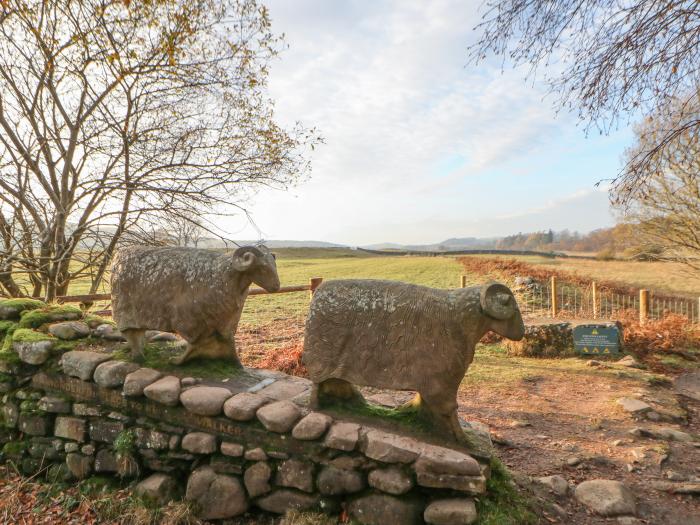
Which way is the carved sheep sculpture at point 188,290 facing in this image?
to the viewer's right

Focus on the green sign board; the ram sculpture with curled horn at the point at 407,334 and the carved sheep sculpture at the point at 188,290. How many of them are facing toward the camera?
1

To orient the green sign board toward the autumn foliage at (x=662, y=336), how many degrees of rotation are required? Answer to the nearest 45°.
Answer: approximately 135° to its left

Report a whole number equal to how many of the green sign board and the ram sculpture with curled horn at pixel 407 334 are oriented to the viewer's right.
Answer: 1

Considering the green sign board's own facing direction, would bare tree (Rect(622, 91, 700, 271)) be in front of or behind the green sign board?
behind

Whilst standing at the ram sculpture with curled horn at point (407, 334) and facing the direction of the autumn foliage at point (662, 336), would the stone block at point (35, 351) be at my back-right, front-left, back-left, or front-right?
back-left

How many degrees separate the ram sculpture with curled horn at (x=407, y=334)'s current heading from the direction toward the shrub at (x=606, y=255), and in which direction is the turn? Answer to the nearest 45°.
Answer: approximately 45° to its left

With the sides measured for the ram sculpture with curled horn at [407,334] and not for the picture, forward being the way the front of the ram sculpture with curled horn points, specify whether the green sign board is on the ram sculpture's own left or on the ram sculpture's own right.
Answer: on the ram sculpture's own left

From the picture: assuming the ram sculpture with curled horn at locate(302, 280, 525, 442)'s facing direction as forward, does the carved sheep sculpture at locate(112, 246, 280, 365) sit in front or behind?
behind

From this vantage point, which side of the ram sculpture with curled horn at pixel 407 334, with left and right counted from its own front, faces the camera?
right

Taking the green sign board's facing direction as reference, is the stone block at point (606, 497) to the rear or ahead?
ahead

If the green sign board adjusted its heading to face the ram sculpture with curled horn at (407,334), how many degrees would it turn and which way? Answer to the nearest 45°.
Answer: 0° — it already faces it

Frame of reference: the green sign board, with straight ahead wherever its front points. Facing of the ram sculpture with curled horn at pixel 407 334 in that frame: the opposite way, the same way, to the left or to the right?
to the left
